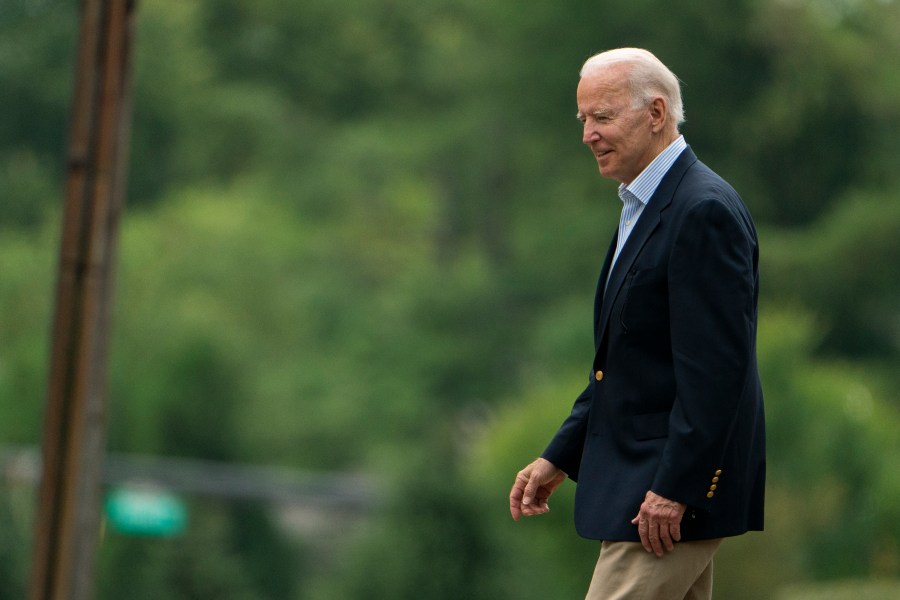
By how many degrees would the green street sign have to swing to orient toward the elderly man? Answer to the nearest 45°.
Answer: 0° — it already faces them

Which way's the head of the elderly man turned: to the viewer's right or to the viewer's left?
to the viewer's left

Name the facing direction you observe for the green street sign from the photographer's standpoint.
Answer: facing the viewer

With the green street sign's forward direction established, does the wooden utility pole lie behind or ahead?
ahead
